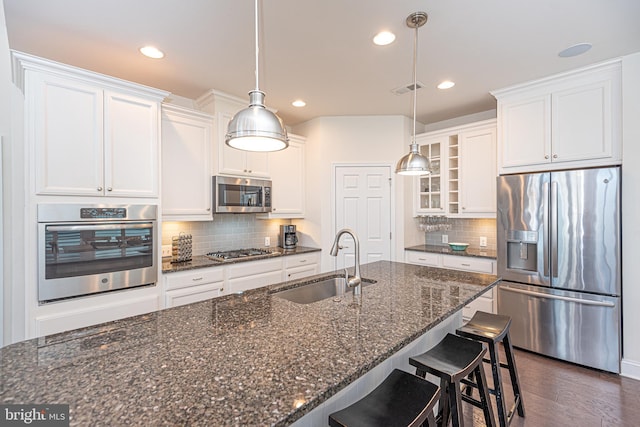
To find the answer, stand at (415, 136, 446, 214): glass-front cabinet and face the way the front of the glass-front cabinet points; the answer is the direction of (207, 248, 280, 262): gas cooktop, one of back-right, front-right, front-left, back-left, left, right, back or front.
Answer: front-right

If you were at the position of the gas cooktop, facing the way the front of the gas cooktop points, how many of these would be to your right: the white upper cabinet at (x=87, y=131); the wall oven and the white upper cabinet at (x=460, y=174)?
2

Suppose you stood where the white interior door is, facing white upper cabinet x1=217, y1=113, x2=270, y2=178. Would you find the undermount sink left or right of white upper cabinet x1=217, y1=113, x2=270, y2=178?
left

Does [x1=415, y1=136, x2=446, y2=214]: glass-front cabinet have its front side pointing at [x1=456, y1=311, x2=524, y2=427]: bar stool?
yes

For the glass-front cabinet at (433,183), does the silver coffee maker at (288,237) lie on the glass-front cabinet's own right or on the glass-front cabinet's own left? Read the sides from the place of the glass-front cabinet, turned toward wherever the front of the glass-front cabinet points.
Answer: on the glass-front cabinet's own right

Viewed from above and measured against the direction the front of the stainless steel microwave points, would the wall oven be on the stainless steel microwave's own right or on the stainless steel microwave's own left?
on the stainless steel microwave's own right

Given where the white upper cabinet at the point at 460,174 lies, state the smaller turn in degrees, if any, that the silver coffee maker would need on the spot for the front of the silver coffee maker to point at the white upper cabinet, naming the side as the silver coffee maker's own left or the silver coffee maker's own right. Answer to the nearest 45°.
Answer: approximately 45° to the silver coffee maker's own left
